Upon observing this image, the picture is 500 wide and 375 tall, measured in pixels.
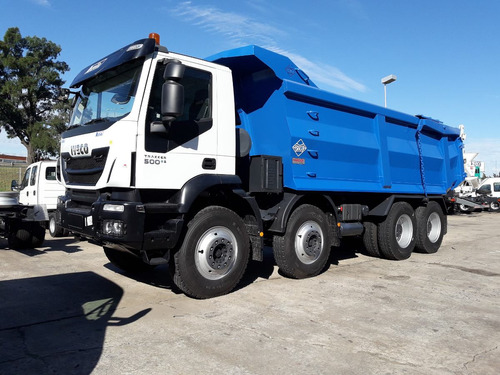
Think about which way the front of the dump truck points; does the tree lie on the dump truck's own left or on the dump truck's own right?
on the dump truck's own right

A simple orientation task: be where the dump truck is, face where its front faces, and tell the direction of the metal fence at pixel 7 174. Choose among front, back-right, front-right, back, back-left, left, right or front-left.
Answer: right

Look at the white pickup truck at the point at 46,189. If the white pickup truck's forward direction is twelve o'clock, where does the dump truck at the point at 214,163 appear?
The dump truck is roughly at 7 o'clock from the white pickup truck.

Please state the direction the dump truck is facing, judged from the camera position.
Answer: facing the viewer and to the left of the viewer

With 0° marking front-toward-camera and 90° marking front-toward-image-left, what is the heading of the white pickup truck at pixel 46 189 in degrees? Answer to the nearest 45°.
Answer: approximately 135°

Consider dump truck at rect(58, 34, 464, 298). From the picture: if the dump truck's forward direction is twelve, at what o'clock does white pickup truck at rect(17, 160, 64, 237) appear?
The white pickup truck is roughly at 3 o'clock from the dump truck.

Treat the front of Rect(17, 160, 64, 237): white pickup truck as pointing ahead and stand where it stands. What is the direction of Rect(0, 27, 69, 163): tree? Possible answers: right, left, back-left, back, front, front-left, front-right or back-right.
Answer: front-right

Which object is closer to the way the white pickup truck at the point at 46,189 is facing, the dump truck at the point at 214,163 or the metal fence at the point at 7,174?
the metal fence

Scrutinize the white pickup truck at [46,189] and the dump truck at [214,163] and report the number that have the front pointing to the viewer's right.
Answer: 0
